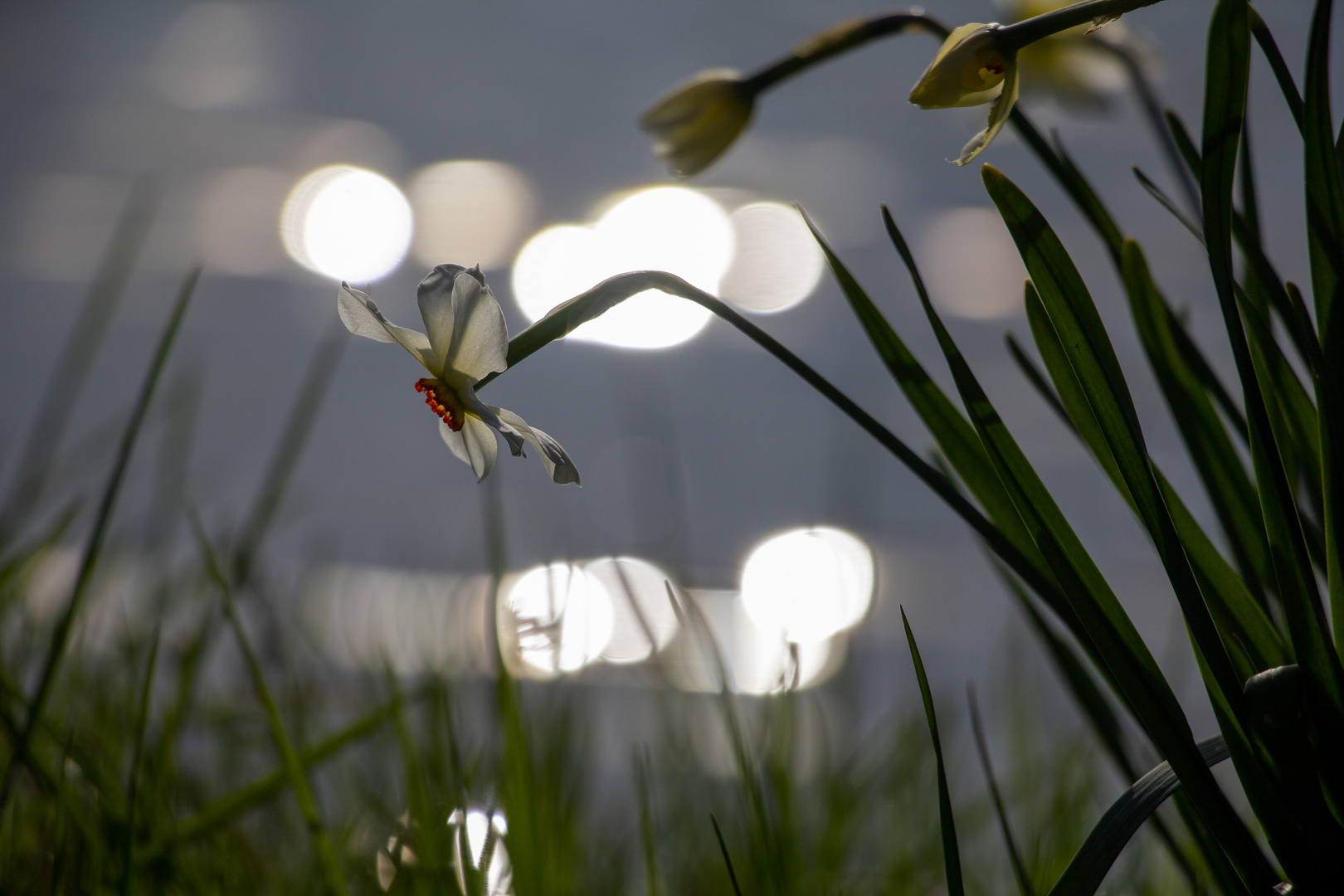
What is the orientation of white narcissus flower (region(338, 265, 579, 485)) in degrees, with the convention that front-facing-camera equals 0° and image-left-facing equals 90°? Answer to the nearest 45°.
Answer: approximately 90°
